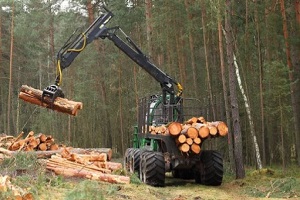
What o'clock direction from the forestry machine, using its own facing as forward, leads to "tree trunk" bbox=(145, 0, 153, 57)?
The tree trunk is roughly at 12 o'clock from the forestry machine.

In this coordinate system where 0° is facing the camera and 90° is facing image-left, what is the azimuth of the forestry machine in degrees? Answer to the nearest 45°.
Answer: approximately 180°

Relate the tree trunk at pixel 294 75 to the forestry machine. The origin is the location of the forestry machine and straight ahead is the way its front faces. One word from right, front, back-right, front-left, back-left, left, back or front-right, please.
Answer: front-right

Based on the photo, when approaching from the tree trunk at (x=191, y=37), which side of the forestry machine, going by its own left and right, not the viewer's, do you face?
front
